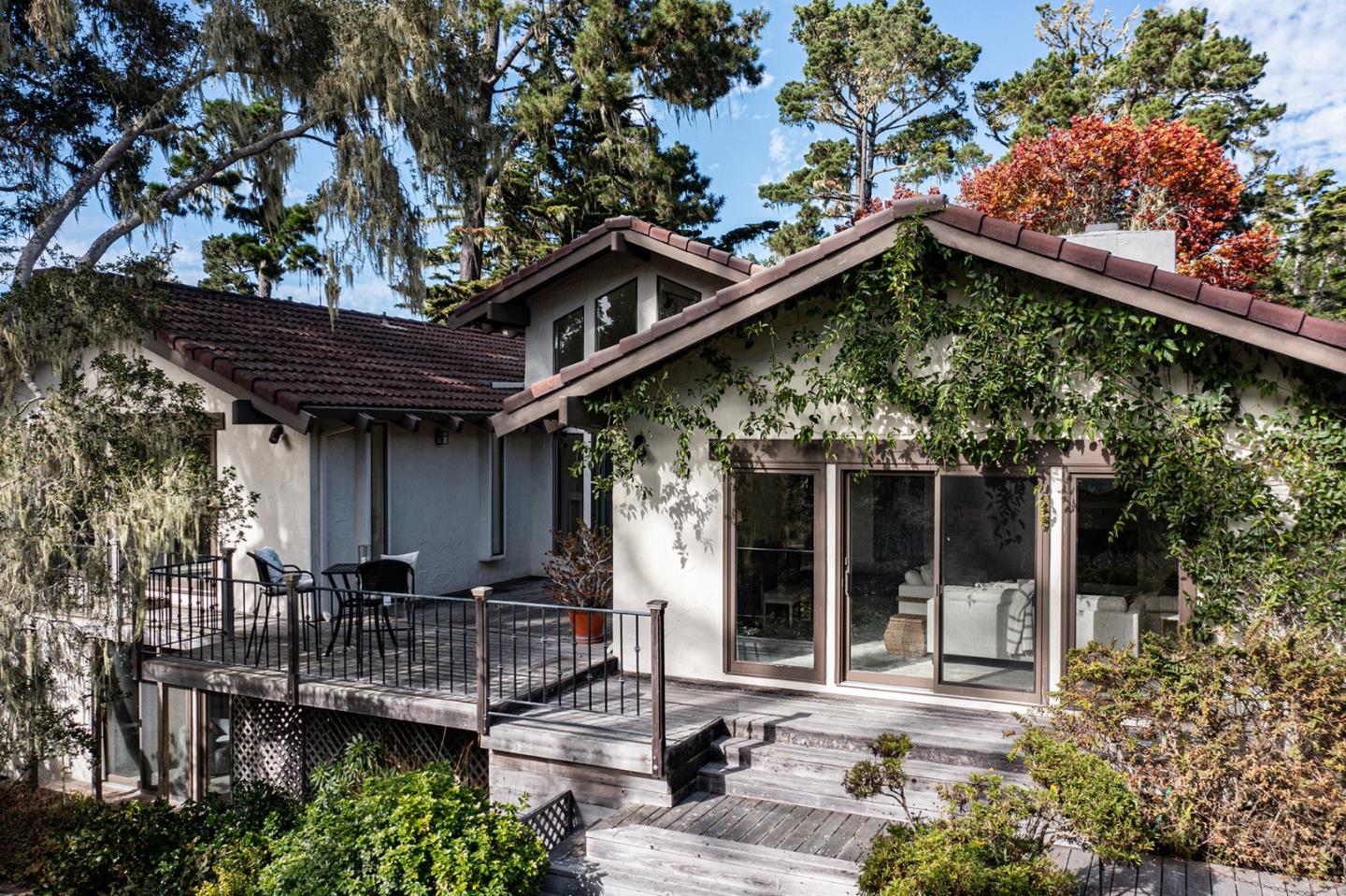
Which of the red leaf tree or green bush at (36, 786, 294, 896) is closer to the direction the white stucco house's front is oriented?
the green bush

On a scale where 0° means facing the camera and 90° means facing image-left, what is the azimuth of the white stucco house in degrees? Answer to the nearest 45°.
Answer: approximately 0°

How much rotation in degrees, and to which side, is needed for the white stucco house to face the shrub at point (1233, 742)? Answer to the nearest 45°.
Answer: approximately 45° to its left

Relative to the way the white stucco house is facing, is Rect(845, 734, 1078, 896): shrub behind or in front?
in front

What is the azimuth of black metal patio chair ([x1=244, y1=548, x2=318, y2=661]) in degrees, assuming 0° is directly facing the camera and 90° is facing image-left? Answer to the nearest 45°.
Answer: approximately 225°

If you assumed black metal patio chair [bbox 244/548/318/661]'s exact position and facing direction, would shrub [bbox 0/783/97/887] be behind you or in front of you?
behind

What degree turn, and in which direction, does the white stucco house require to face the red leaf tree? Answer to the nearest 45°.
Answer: approximately 135° to its left

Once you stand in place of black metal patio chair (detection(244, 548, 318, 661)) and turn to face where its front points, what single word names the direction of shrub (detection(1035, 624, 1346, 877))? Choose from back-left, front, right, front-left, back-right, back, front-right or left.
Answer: right
